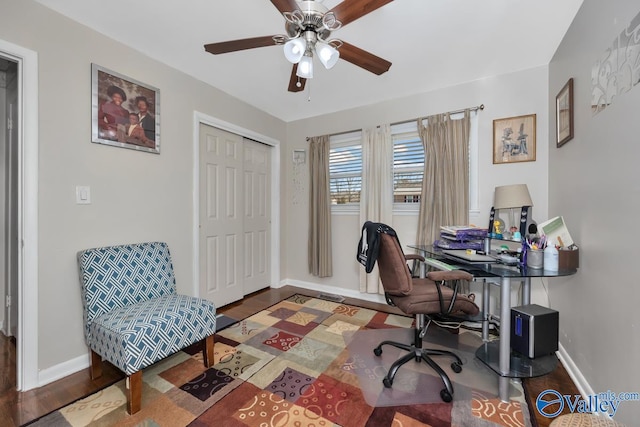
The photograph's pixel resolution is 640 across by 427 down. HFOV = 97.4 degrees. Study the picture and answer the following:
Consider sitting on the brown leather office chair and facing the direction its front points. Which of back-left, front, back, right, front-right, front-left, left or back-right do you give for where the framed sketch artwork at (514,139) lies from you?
front-left

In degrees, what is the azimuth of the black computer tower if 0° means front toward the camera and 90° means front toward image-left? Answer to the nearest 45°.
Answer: approximately 45°

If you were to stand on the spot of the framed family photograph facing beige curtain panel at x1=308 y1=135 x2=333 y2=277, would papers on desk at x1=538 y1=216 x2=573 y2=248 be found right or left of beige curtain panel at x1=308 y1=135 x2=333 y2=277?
right

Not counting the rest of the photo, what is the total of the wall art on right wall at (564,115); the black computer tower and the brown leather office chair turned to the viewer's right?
1

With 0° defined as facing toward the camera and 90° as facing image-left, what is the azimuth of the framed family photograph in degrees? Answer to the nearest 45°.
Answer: approximately 315°

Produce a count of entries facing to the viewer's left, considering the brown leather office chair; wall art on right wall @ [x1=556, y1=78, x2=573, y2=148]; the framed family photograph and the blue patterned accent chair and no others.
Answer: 1

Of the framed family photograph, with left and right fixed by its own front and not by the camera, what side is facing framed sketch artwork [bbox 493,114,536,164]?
front

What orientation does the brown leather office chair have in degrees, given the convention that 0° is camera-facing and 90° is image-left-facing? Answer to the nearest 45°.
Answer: approximately 270°

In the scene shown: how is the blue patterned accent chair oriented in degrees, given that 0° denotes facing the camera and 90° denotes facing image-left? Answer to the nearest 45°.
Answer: approximately 315°

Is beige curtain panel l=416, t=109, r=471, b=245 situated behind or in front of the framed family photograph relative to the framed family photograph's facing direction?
in front

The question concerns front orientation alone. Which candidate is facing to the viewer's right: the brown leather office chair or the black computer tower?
the brown leather office chair

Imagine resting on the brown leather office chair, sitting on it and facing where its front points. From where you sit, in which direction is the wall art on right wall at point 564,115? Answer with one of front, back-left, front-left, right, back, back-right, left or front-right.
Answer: front-left

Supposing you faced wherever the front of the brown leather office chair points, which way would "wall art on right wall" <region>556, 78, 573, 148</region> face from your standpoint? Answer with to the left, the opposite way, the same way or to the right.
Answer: the opposite way
